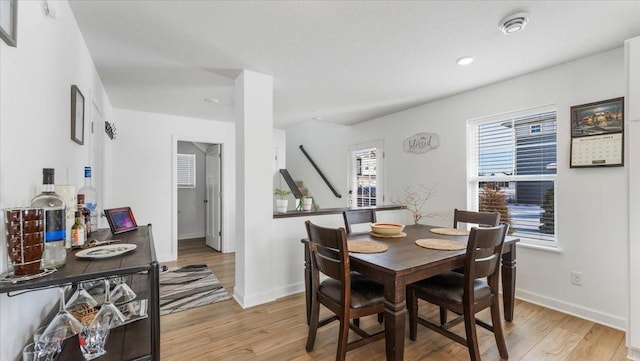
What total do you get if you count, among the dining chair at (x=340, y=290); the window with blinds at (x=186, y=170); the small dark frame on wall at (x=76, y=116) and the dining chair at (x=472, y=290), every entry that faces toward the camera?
1

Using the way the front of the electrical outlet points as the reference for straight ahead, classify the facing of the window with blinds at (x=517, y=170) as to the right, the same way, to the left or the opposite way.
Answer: the same way

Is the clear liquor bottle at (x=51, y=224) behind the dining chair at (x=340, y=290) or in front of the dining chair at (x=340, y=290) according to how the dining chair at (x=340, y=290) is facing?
behind

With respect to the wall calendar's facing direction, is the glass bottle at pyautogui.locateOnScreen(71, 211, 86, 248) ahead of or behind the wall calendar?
ahead

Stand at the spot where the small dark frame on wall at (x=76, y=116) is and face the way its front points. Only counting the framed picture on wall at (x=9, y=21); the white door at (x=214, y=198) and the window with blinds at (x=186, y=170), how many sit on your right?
1

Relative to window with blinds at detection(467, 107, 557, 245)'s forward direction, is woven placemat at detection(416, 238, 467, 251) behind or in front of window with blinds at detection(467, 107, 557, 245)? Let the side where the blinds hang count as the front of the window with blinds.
in front

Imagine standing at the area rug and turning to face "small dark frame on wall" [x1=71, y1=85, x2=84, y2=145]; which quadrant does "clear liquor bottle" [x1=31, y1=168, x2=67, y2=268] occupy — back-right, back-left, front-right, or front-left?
front-left

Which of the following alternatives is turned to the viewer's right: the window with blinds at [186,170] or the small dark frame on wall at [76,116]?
the small dark frame on wall

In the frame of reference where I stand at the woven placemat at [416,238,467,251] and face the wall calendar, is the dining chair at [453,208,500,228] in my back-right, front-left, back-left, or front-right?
front-left

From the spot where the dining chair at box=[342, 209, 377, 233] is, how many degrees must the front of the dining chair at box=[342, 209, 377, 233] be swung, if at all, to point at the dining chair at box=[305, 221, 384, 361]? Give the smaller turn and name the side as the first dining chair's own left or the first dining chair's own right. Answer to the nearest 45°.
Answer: approximately 45° to the first dining chair's own right

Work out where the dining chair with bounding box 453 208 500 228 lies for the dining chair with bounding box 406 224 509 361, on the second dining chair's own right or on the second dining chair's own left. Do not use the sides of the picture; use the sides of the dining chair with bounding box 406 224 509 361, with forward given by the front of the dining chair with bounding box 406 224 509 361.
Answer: on the second dining chair's own right

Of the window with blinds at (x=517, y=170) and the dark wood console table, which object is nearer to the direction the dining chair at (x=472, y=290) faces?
the window with blinds

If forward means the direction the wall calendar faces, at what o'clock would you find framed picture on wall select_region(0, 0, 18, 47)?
The framed picture on wall is roughly at 11 o'clock from the wall calendar.

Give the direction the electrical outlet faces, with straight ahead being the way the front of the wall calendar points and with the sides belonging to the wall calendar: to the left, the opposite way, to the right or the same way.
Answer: the same way

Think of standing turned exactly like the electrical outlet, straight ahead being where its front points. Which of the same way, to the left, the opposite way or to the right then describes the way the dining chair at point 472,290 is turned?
to the right

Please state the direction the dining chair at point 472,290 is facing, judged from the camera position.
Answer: facing away from the viewer and to the left of the viewer

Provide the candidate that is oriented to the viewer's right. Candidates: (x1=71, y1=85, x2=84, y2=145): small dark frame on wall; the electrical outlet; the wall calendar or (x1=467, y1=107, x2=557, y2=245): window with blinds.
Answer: the small dark frame on wall

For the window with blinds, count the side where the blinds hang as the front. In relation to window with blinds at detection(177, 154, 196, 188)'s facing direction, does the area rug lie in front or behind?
in front

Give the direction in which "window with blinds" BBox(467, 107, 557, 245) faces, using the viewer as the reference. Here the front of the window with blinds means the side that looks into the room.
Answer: facing the viewer and to the left of the viewer
